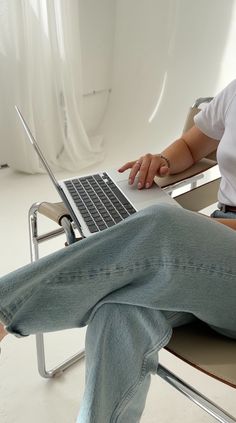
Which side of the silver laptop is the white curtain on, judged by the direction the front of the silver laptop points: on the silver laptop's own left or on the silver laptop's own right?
on the silver laptop's own left

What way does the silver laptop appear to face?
to the viewer's right
